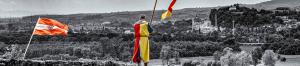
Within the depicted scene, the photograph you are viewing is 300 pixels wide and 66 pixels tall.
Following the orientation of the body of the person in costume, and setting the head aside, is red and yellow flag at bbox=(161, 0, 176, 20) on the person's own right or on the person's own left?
on the person's own right

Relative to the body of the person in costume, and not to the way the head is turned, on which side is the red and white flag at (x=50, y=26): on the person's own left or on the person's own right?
on the person's own left

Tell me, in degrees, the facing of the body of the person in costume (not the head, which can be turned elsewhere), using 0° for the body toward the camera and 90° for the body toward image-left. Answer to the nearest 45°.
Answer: approximately 180°
